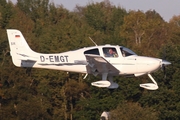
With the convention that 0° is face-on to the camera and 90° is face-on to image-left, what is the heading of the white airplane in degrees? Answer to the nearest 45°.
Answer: approximately 270°
